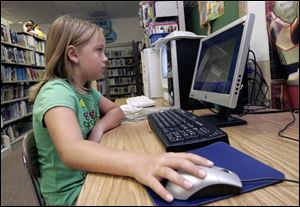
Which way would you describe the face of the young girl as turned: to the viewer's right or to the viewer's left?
to the viewer's right

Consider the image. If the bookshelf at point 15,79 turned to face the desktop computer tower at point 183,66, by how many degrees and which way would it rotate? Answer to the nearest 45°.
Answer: approximately 45° to its right

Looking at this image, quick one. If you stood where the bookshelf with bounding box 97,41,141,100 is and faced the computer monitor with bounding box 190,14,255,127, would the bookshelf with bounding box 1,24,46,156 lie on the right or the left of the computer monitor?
right

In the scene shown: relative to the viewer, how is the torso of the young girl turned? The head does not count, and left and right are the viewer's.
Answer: facing to the right of the viewer

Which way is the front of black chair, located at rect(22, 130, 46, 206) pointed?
to the viewer's right

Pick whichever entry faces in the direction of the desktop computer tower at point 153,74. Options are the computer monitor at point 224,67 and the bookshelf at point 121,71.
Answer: the bookshelf

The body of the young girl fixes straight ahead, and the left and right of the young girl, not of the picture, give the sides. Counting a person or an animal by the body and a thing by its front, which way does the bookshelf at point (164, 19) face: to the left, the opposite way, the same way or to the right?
to the right

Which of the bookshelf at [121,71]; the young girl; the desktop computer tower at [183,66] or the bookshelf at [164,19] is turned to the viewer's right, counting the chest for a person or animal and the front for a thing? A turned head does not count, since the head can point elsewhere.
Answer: the young girl
